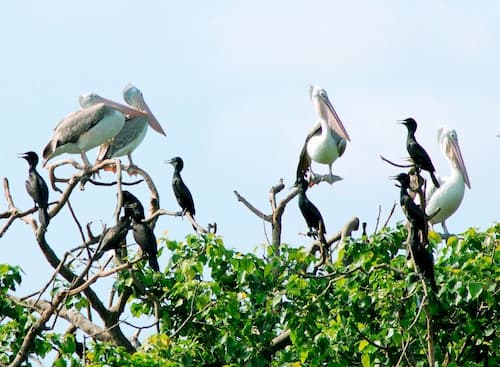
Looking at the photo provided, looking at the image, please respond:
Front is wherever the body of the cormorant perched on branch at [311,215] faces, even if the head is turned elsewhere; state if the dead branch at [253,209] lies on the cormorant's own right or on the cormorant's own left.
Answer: on the cormorant's own right

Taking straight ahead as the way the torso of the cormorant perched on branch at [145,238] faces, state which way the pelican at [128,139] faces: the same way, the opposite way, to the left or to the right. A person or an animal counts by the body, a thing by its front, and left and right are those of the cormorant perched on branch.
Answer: the opposite way

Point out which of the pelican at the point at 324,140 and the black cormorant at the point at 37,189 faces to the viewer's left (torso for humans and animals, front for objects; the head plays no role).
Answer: the black cormorant

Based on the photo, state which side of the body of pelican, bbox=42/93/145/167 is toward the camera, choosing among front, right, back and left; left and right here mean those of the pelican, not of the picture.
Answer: right

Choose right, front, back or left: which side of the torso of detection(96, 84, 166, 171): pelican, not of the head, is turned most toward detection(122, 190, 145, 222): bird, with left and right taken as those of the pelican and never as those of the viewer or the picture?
right

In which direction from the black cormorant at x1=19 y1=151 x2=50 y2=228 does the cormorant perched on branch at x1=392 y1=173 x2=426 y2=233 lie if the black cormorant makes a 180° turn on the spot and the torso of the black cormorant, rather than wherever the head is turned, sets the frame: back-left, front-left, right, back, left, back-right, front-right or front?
front-right

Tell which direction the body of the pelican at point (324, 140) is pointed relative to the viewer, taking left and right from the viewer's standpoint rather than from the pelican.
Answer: facing the viewer and to the right of the viewer

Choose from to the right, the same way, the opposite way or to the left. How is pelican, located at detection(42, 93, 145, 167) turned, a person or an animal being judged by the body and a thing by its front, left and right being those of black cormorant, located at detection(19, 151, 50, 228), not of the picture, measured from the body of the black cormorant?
the opposite way

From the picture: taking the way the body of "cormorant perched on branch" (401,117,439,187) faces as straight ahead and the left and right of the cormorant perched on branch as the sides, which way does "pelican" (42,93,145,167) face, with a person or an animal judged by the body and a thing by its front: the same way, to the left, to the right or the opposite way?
the opposite way

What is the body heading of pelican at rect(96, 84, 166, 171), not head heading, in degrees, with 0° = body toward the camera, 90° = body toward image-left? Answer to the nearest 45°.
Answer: approximately 270°

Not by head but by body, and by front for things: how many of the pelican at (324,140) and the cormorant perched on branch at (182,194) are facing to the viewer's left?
1
